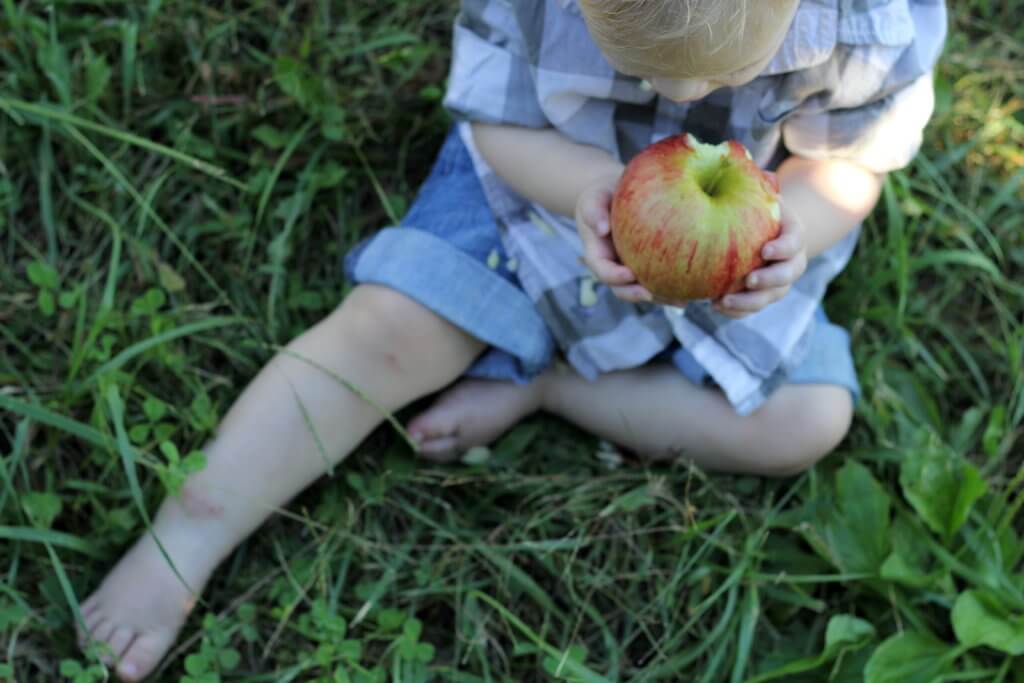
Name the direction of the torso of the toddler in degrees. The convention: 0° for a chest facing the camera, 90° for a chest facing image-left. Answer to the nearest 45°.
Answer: approximately 0°
